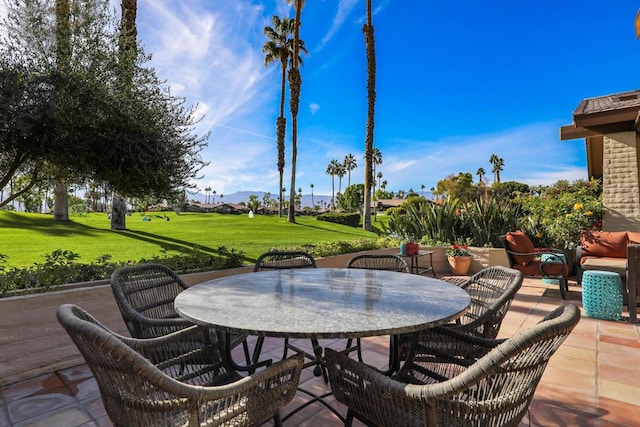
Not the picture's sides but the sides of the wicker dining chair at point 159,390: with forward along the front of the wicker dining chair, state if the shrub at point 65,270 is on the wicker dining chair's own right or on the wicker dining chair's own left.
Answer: on the wicker dining chair's own left

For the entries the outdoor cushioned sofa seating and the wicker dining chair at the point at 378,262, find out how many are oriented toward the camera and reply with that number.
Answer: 2

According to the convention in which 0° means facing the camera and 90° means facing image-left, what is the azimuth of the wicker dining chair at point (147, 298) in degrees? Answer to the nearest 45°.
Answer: approximately 315°

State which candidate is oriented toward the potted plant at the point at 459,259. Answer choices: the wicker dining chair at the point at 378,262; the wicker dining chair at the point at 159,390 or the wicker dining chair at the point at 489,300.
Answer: the wicker dining chair at the point at 159,390

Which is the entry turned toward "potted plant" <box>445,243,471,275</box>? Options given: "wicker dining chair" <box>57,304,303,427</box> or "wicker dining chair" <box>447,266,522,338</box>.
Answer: "wicker dining chair" <box>57,304,303,427</box>

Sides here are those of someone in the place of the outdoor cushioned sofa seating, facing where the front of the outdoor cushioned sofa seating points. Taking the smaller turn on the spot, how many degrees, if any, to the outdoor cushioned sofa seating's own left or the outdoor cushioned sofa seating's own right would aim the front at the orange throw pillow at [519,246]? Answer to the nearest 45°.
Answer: approximately 45° to the outdoor cushioned sofa seating's own right

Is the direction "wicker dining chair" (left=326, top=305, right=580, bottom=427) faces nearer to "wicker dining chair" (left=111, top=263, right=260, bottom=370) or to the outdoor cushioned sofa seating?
the wicker dining chair

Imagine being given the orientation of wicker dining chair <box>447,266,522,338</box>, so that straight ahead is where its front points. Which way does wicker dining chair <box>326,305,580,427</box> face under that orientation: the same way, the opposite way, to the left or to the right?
to the right

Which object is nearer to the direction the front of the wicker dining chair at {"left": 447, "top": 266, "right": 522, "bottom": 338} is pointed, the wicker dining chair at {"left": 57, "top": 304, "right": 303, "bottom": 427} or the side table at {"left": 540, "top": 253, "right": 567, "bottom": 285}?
the wicker dining chair

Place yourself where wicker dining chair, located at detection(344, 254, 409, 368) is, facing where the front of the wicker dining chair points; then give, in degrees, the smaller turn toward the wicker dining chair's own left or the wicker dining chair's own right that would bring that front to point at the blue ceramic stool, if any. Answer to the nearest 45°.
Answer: approximately 135° to the wicker dining chair's own left

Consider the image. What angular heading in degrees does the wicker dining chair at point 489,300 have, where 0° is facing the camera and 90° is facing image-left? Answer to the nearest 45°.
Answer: approximately 45°

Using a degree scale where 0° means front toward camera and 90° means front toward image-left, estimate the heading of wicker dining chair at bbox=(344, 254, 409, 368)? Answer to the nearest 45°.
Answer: approximately 0°

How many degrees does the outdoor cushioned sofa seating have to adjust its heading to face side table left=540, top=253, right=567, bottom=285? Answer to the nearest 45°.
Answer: approximately 45° to its right

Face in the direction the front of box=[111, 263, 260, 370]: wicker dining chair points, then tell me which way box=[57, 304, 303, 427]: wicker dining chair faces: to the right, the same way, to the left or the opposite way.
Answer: to the left

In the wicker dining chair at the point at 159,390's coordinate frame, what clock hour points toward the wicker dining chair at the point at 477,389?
the wicker dining chair at the point at 477,389 is roughly at 2 o'clock from the wicker dining chair at the point at 159,390.

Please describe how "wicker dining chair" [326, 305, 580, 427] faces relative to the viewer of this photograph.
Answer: facing away from the viewer and to the left of the viewer
